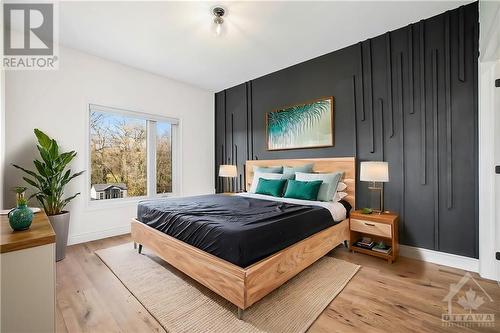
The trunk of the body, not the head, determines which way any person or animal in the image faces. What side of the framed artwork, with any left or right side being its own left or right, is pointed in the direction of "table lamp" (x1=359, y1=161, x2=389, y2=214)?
left

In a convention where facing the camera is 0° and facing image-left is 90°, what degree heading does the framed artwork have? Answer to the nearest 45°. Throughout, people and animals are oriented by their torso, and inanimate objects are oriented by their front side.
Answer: approximately 45°

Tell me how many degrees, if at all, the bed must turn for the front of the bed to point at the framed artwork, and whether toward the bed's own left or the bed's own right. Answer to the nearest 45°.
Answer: approximately 180°

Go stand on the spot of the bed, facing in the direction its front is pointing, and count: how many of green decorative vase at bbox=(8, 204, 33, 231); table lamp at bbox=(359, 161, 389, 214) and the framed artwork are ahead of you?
1

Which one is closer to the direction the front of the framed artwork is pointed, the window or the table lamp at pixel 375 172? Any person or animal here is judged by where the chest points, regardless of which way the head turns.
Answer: the window
